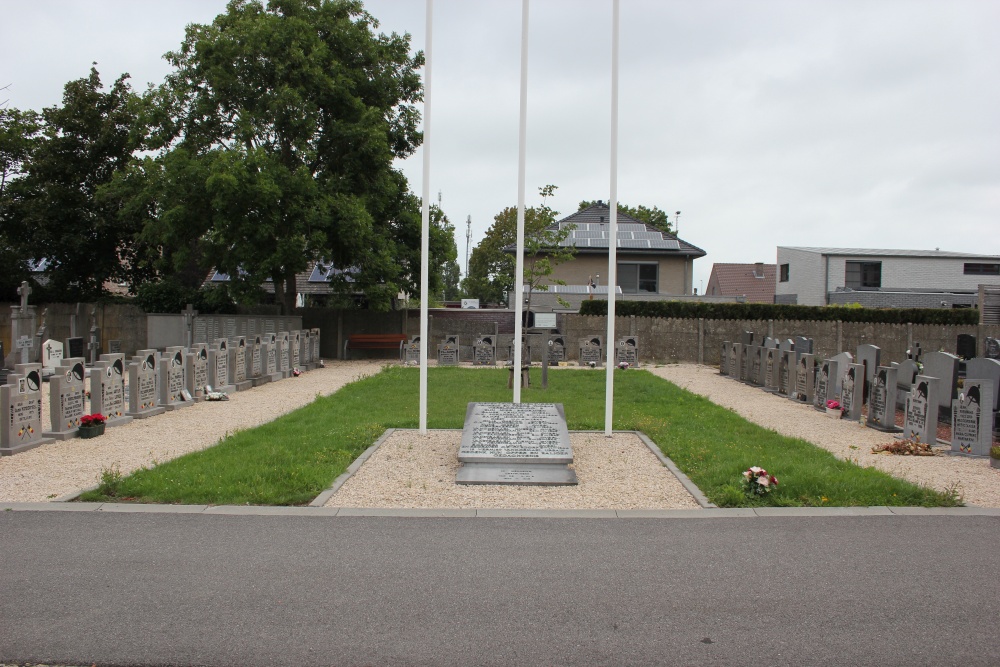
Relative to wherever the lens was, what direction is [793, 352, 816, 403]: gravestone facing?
facing the viewer and to the left of the viewer

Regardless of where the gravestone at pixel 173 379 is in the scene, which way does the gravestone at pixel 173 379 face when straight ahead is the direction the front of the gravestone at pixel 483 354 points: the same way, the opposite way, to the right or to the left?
to the left

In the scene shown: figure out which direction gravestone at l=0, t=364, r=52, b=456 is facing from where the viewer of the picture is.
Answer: facing the viewer and to the right of the viewer

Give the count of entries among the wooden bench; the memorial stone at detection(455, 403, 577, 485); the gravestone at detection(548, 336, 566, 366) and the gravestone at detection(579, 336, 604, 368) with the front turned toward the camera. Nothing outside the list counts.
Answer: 4

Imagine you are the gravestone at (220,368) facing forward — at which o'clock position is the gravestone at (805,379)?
the gravestone at (805,379) is roughly at 11 o'clock from the gravestone at (220,368).

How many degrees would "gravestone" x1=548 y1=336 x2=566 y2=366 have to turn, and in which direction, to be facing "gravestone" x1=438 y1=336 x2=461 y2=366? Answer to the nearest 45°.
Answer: approximately 45° to its right

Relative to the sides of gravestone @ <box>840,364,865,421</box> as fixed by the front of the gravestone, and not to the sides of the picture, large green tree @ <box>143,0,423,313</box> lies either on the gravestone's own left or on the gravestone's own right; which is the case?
on the gravestone's own right

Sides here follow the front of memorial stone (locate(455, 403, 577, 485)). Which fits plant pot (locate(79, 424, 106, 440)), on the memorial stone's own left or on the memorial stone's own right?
on the memorial stone's own right

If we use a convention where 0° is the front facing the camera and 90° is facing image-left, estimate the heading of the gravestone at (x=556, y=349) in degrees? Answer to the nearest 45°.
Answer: approximately 0°

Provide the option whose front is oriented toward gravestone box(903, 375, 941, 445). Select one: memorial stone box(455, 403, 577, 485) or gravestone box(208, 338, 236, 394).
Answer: gravestone box(208, 338, 236, 394)

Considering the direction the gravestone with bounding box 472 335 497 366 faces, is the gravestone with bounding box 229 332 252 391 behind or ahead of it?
ahead

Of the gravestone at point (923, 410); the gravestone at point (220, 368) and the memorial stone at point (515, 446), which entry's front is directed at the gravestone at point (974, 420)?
the gravestone at point (220, 368)

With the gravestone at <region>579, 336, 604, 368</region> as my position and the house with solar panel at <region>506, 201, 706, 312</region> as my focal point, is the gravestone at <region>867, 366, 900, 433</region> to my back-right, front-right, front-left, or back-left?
back-right

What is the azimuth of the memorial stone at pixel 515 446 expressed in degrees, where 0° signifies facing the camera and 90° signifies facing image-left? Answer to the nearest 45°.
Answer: approximately 0°

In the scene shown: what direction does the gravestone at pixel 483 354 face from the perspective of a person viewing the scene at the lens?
facing the viewer

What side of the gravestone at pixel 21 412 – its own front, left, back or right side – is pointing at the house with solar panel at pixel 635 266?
left

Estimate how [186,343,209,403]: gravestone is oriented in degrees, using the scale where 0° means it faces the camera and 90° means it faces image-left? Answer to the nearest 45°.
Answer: approximately 315°

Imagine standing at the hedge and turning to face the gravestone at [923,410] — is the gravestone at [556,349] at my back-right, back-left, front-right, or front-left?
front-right

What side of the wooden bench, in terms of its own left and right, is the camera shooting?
front

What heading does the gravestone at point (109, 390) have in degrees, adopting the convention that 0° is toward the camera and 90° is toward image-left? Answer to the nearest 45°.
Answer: approximately 315°

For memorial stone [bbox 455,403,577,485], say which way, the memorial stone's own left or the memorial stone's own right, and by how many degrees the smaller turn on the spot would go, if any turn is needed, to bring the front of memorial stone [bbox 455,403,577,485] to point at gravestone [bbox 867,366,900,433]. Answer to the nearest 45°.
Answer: approximately 135° to the memorial stone's own left

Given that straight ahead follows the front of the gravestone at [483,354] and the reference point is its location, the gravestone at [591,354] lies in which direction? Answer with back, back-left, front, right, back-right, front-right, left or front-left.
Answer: left

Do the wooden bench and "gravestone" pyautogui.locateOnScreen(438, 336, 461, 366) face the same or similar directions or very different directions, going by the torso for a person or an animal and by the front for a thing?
same or similar directions

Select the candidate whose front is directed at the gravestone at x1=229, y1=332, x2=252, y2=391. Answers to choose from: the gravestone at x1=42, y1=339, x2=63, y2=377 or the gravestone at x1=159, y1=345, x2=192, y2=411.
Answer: the gravestone at x1=42, y1=339, x2=63, y2=377
